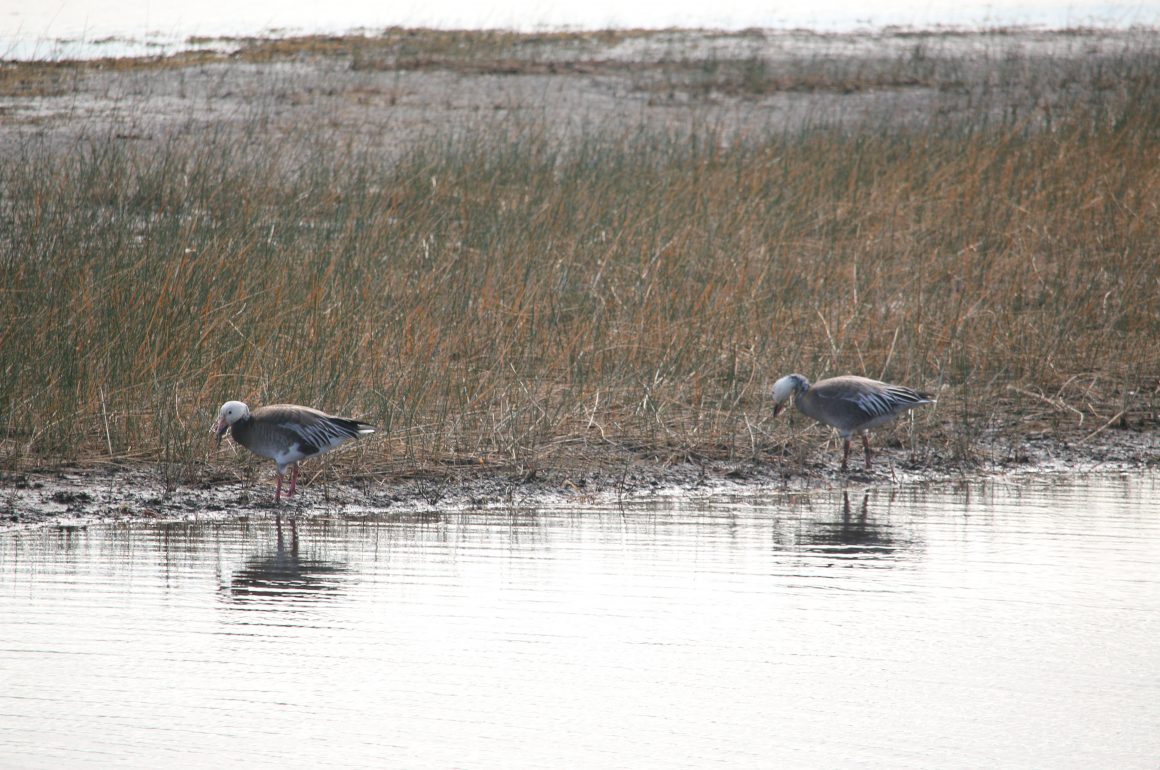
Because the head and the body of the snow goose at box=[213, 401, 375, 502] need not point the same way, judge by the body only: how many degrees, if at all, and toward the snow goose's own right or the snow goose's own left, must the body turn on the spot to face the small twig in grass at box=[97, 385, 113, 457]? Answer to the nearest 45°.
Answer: approximately 45° to the snow goose's own right

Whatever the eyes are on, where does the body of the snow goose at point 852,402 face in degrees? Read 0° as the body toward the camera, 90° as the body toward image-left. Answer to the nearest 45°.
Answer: approximately 90°

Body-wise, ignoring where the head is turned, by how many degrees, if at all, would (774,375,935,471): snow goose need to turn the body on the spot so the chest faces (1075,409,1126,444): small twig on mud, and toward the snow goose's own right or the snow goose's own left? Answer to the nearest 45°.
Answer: approximately 135° to the snow goose's own right

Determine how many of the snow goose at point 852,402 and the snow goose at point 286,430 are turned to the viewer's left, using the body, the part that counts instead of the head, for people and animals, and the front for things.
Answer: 2

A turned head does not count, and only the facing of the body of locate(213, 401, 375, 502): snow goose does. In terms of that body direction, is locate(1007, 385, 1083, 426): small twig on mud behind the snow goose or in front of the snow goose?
behind

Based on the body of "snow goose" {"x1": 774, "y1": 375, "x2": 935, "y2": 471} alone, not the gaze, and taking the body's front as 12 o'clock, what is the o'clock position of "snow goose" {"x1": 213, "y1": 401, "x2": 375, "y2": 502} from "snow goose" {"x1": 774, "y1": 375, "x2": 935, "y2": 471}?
"snow goose" {"x1": 213, "y1": 401, "x2": 375, "y2": 502} is roughly at 11 o'clock from "snow goose" {"x1": 774, "y1": 375, "x2": 935, "y2": 471}.

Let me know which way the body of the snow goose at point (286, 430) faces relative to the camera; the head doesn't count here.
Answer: to the viewer's left
